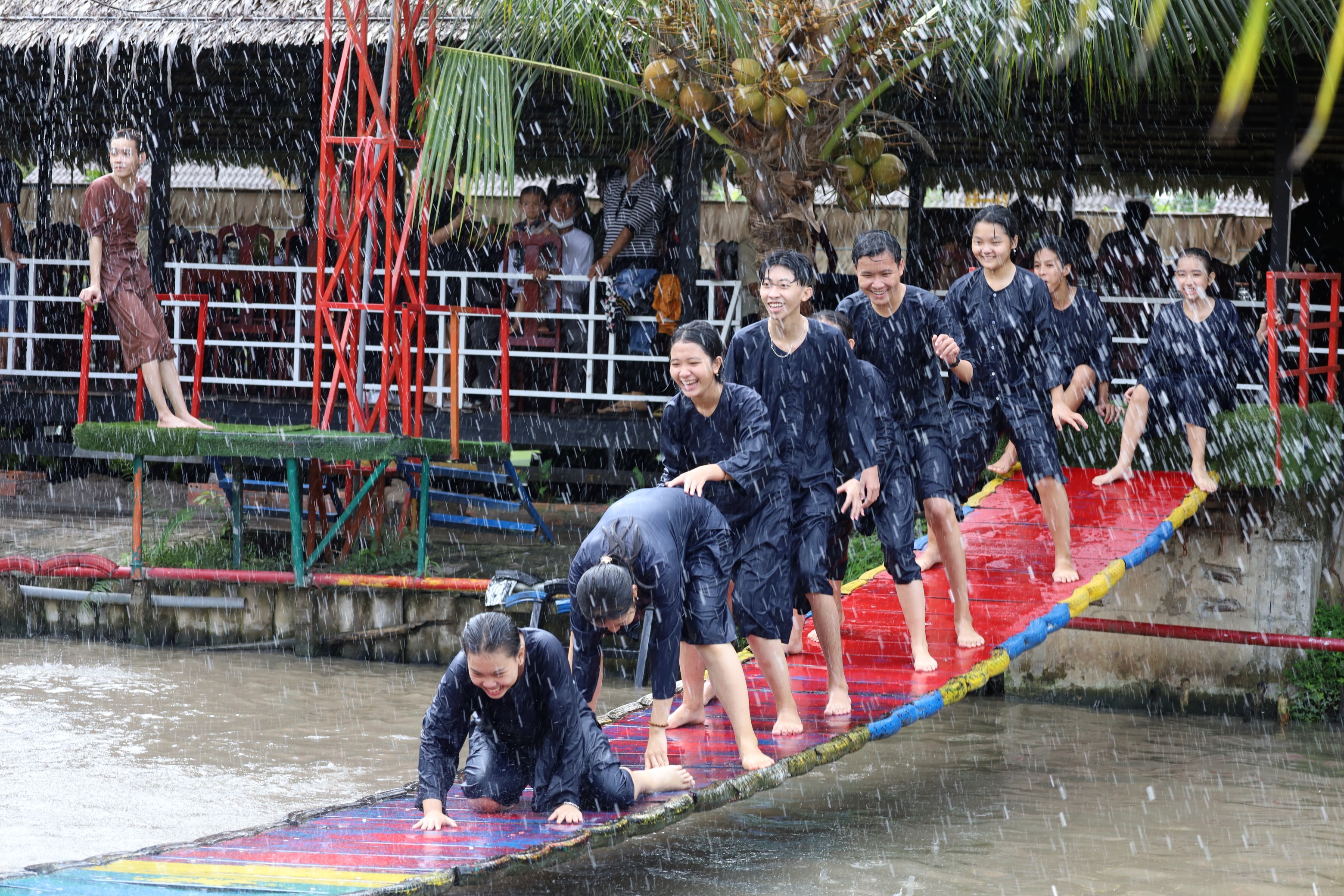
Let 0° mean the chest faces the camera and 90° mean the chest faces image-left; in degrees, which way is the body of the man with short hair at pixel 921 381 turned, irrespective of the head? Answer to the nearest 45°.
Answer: approximately 0°

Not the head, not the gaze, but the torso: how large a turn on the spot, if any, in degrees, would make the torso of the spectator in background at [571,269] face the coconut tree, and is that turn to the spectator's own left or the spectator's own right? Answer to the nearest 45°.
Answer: approximately 45° to the spectator's own left

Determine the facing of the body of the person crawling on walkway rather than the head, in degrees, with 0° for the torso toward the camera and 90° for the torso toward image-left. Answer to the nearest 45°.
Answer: approximately 45°

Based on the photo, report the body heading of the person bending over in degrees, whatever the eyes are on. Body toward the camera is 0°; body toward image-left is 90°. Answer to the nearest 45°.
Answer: approximately 45°

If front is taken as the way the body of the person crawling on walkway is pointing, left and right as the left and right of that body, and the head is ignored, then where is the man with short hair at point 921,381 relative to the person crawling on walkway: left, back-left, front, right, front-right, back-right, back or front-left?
back
